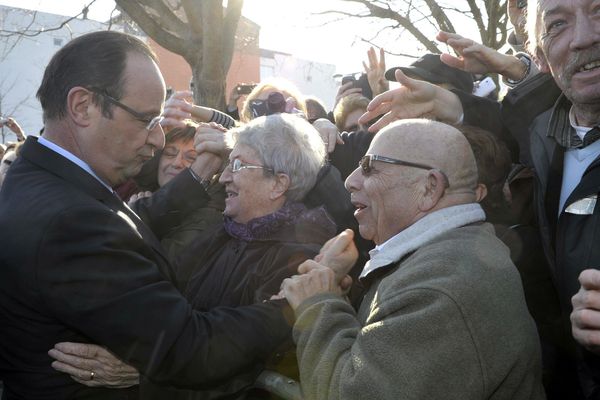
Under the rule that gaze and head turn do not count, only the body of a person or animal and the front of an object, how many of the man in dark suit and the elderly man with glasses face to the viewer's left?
1

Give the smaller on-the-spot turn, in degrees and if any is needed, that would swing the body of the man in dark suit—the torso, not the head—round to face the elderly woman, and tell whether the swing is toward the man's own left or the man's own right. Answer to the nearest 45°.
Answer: approximately 45° to the man's own left

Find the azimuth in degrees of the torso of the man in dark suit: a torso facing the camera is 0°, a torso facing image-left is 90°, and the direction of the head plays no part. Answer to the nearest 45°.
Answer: approximately 270°

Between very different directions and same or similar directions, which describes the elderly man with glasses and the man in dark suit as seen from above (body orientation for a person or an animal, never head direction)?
very different directions

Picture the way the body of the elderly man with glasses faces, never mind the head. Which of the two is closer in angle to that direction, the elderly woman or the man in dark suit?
the man in dark suit

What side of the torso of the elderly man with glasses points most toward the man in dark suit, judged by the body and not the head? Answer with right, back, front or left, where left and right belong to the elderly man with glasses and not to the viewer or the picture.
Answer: front

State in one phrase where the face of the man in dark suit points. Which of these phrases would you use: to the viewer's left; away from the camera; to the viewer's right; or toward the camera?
to the viewer's right

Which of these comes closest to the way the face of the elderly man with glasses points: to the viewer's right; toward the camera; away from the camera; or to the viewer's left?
to the viewer's left

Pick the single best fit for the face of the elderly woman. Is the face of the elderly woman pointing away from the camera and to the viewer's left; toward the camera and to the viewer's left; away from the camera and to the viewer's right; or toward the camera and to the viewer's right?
toward the camera and to the viewer's left

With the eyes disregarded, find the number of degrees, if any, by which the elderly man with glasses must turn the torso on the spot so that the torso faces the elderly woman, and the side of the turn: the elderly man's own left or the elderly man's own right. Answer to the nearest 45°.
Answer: approximately 45° to the elderly man's own right

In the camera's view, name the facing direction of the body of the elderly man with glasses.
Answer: to the viewer's left
